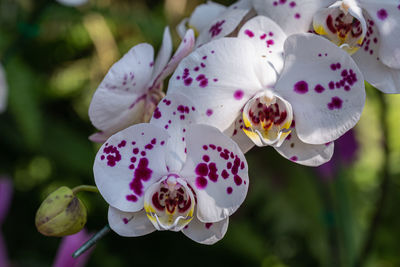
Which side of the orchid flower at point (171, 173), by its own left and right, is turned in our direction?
front

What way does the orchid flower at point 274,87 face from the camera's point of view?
toward the camera

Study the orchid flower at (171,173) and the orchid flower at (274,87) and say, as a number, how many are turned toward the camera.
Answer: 2
